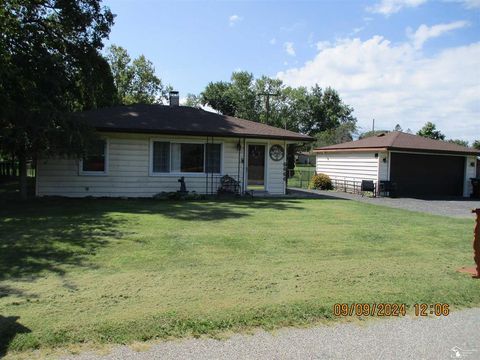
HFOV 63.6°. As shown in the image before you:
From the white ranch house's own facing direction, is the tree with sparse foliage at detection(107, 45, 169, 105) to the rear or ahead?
to the rear

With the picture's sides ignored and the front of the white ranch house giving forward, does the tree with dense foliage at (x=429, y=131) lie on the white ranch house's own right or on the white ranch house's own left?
on the white ranch house's own left

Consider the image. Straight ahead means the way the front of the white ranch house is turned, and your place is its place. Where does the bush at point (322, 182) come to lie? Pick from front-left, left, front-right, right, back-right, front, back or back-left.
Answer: back-left

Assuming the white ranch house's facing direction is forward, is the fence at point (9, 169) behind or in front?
behind

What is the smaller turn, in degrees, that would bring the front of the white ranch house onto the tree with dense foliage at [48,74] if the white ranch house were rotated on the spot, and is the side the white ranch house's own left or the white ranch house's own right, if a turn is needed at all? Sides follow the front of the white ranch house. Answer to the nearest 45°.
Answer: approximately 90° to the white ranch house's own right

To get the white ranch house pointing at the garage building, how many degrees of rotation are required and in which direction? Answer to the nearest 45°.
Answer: approximately 90° to its left

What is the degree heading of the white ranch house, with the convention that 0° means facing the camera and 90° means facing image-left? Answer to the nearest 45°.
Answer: approximately 0°

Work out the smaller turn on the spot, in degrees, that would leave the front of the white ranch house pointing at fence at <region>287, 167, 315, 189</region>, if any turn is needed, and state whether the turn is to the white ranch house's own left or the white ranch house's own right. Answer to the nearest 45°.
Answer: approximately 135° to the white ranch house's own left
